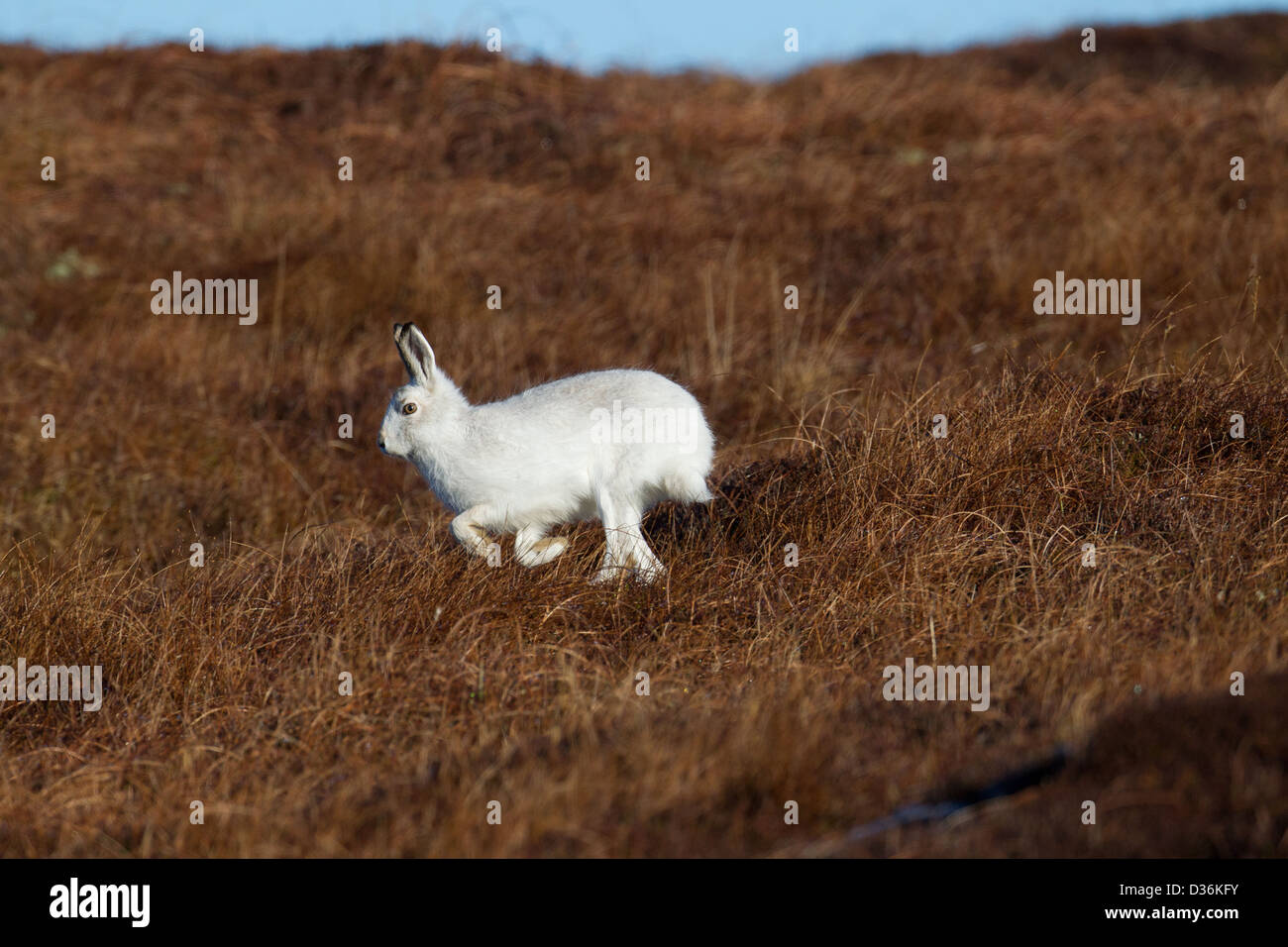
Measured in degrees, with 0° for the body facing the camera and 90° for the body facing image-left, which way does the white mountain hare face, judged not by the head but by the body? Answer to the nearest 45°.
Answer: approximately 90°
